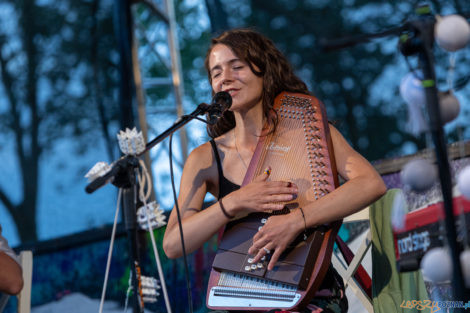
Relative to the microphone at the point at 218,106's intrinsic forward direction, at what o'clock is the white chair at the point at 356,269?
The white chair is roughly at 12 o'clock from the microphone.

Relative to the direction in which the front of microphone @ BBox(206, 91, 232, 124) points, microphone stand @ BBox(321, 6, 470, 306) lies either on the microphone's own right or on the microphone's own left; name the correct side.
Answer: on the microphone's own right

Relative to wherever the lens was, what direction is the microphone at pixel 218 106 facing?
facing away from the viewer and to the right of the viewer

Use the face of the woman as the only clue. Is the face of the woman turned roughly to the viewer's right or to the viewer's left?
to the viewer's left

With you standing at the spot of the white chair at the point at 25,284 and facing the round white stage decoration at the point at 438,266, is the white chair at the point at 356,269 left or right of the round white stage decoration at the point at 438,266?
left
